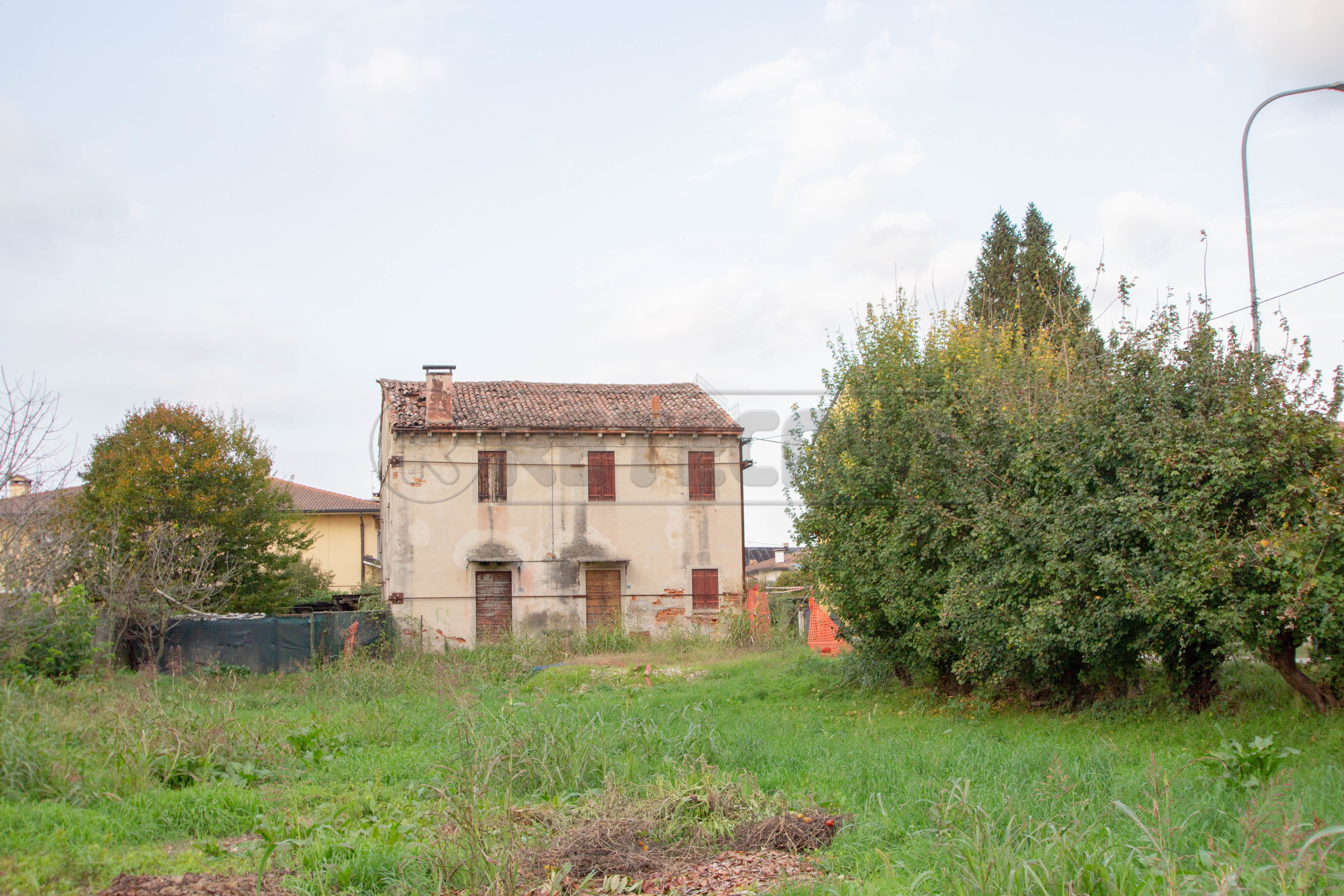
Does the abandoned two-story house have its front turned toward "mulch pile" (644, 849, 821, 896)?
yes

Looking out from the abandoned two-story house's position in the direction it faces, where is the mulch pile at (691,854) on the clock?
The mulch pile is roughly at 12 o'clock from the abandoned two-story house.

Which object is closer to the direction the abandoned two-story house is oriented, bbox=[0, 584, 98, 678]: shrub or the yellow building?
the shrub

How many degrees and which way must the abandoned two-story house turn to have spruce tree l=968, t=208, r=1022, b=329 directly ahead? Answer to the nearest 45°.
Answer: approximately 90° to its left

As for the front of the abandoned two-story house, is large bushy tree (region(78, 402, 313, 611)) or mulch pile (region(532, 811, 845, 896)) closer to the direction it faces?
the mulch pile

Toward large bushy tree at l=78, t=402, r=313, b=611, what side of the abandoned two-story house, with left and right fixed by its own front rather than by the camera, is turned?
right

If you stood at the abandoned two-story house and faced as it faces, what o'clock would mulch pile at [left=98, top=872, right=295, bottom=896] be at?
The mulch pile is roughly at 12 o'clock from the abandoned two-story house.

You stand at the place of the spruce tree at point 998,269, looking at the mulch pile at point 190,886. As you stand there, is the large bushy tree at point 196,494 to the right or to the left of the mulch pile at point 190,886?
right

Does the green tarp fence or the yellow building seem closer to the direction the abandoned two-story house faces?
the green tarp fence

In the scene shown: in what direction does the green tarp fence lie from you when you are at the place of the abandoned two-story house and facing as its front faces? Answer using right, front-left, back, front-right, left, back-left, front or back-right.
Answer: front-right

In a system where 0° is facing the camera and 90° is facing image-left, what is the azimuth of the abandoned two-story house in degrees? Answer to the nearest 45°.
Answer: approximately 0°
